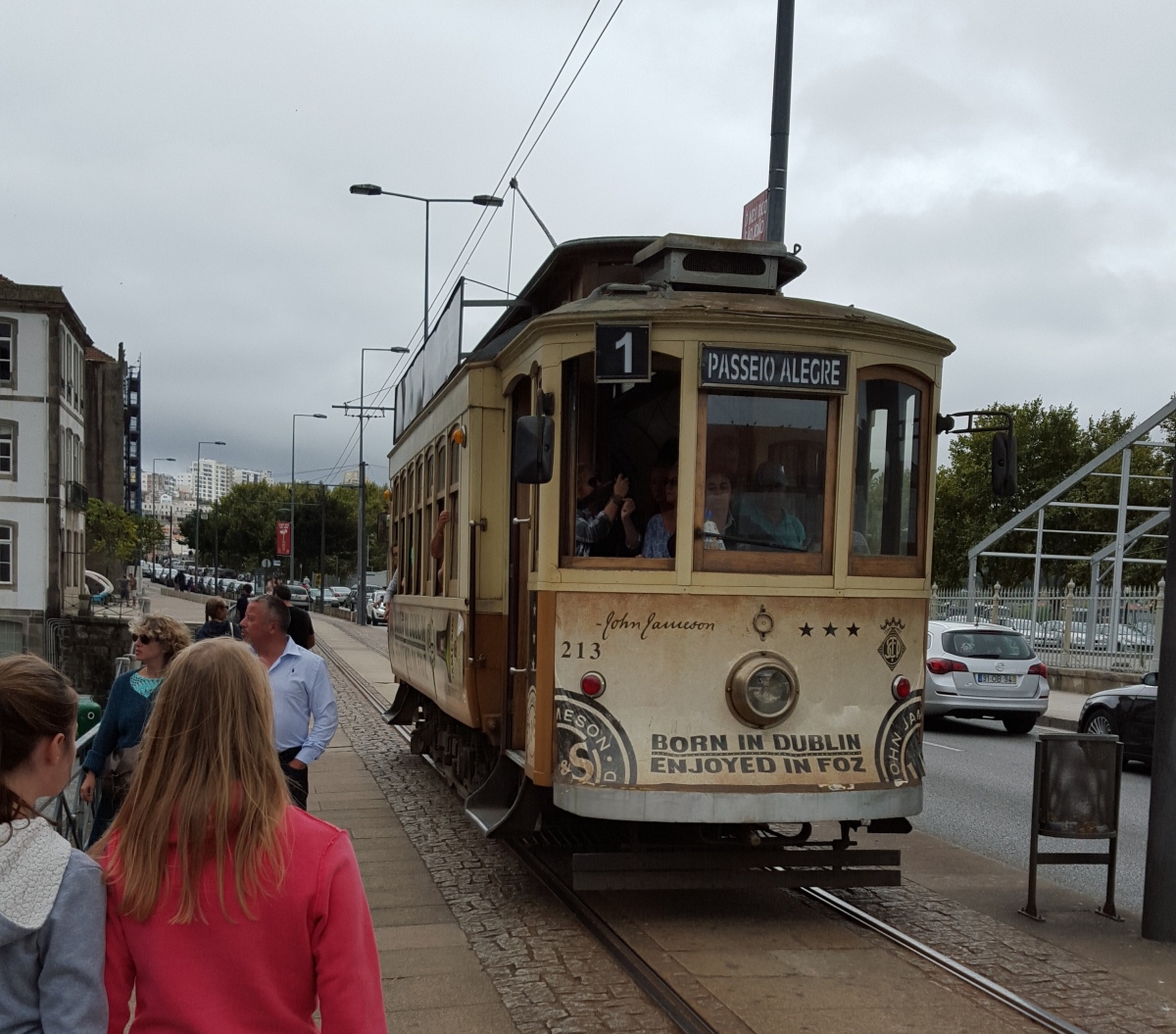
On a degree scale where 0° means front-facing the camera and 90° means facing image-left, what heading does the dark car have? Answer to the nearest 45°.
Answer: approximately 135°

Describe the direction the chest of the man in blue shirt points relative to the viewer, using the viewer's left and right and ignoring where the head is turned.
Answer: facing the viewer and to the left of the viewer

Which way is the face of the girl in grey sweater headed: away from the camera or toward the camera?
away from the camera

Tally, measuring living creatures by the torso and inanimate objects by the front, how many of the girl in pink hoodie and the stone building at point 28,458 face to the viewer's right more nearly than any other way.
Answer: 1

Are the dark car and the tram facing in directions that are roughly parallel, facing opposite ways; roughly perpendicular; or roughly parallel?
roughly parallel, facing opposite ways

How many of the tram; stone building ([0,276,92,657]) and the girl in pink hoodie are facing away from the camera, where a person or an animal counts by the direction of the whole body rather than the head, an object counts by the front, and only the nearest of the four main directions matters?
1

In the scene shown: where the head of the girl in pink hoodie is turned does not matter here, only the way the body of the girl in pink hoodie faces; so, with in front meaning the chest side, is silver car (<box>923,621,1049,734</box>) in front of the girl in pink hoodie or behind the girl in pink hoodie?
in front

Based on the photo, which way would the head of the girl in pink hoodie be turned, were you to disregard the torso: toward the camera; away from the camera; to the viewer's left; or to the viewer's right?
away from the camera

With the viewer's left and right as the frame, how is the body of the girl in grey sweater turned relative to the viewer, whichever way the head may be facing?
facing away from the viewer and to the right of the viewer

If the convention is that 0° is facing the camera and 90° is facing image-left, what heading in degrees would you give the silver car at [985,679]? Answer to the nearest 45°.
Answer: approximately 135°

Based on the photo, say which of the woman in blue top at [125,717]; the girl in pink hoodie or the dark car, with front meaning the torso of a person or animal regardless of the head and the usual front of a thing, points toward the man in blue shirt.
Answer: the girl in pink hoodie

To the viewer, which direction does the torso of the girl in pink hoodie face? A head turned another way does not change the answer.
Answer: away from the camera
